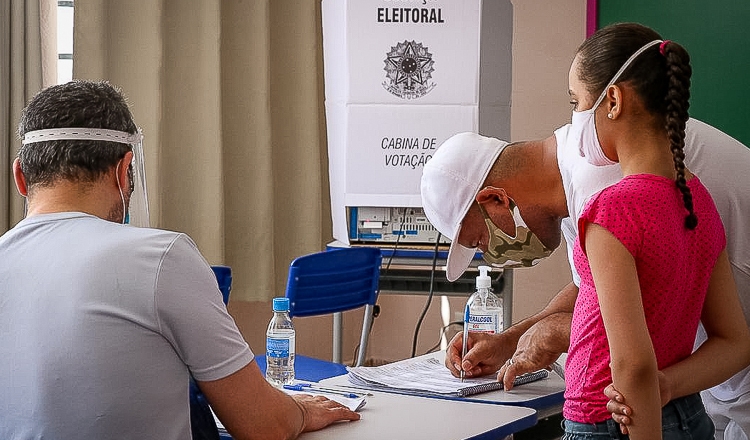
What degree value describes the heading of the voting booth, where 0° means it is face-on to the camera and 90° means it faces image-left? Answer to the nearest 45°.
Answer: approximately 180°

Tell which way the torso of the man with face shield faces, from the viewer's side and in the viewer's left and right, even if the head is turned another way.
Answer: facing away from the viewer and to the right of the viewer

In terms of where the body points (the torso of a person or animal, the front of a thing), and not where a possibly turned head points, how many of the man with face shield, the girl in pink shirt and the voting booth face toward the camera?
0

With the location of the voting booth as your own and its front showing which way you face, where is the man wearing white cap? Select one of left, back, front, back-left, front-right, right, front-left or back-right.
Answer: back

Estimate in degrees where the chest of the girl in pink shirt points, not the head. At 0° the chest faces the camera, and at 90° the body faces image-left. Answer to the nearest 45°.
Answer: approximately 135°

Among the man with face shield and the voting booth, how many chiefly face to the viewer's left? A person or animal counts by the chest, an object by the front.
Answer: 0

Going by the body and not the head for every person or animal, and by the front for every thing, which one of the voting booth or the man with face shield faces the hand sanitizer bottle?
the man with face shield

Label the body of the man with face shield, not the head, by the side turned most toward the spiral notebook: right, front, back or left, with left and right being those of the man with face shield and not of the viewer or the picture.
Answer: front
